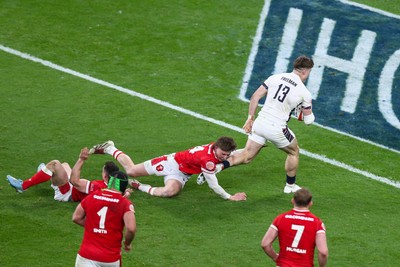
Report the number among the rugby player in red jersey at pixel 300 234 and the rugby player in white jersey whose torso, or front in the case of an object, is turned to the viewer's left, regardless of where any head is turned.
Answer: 0

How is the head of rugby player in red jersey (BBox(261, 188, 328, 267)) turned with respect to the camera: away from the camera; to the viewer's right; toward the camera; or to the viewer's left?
away from the camera

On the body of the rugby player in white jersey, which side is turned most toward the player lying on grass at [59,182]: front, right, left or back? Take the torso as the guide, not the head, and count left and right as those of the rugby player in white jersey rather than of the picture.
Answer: back

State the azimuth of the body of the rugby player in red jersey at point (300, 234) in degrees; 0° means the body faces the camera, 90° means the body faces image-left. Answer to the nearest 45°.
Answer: approximately 180°

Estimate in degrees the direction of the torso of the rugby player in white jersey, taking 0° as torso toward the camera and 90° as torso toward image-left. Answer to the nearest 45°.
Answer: approximately 225°

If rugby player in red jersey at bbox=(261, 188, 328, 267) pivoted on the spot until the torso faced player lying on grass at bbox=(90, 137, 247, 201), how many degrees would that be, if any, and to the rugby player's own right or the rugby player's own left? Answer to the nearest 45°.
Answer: approximately 45° to the rugby player's own left

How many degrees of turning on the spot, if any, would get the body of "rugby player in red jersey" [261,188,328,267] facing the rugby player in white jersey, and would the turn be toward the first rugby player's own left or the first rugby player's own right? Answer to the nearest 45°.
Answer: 0° — they already face them

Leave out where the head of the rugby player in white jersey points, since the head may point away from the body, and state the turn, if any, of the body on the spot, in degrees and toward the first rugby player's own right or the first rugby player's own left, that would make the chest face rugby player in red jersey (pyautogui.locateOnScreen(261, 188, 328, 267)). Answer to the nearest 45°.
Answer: approximately 135° to the first rugby player's own right
